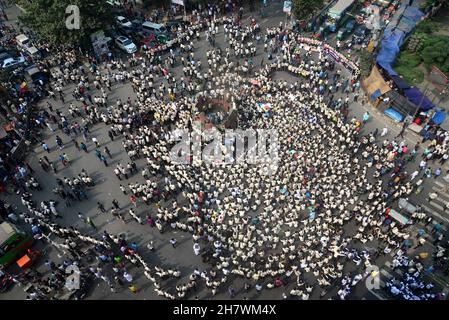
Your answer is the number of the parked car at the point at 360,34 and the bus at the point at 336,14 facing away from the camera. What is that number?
0

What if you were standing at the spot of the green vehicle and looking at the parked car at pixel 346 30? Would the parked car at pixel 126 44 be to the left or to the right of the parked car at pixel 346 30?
left

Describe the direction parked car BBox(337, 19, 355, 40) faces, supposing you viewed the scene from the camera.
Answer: facing the viewer and to the left of the viewer

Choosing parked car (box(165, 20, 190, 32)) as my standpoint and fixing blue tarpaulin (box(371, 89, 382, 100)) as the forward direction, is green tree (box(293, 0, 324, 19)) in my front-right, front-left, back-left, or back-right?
front-left

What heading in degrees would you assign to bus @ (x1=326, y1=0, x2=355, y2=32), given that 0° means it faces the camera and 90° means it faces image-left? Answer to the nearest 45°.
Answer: approximately 45°

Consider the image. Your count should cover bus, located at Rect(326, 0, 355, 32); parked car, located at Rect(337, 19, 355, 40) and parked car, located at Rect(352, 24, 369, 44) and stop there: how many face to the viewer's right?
0

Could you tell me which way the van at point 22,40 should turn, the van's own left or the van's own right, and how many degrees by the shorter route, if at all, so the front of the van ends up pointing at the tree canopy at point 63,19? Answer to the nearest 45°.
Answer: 0° — it already faces it

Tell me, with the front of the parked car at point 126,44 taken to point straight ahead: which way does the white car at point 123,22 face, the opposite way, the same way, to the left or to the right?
the same way
